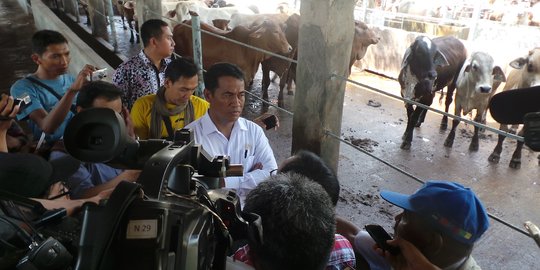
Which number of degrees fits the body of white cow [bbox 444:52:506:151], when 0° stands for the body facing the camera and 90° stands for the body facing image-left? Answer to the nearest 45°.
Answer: approximately 0°

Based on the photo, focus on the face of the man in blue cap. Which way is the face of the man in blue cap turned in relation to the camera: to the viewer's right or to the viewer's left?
to the viewer's left

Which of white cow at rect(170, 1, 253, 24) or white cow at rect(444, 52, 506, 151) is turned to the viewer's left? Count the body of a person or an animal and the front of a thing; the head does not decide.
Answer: white cow at rect(170, 1, 253, 24)

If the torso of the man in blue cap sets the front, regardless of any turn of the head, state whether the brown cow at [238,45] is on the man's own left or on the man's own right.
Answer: on the man's own right

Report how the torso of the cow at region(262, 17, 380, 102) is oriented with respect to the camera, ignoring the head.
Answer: to the viewer's right

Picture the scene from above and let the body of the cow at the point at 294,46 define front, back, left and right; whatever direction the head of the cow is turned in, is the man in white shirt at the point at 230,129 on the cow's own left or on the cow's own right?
on the cow's own right

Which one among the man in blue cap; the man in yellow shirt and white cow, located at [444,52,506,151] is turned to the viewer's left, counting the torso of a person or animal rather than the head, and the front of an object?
the man in blue cap

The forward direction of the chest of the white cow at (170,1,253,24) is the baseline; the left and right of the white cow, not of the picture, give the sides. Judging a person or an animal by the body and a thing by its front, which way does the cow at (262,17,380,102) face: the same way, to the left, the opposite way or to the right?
the opposite way

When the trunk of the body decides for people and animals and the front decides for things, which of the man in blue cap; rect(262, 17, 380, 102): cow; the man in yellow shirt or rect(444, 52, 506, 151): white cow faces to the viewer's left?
the man in blue cap

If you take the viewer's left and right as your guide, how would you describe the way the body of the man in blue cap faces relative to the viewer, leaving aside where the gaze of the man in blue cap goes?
facing to the left of the viewer

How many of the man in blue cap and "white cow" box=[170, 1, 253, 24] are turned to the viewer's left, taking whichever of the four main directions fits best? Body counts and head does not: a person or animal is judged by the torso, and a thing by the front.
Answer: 2

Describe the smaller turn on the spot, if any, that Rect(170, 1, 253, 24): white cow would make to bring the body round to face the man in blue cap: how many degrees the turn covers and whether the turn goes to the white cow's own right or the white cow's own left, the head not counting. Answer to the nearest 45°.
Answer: approximately 90° to the white cow's own left

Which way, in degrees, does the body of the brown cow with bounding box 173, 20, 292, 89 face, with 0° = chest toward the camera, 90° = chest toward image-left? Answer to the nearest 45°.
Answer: approximately 270°

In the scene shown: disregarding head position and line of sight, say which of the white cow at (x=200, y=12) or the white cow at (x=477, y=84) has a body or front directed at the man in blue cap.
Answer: the white cow at (x=477, y=84)
